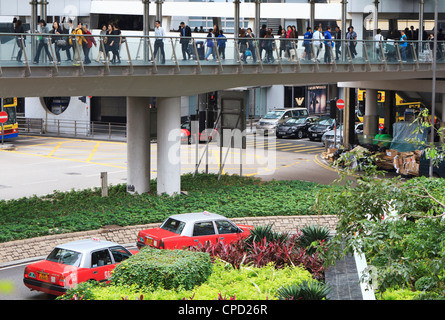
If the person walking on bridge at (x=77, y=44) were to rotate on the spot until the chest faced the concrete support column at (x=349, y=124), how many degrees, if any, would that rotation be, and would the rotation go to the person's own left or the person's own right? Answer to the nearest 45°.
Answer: approximately 45° to the person's own left

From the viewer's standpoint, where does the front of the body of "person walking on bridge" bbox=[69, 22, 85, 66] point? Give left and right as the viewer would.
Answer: facing to the right of the viewer

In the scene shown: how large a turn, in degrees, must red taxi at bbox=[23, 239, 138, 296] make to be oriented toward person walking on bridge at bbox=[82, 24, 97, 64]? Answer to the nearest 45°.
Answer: approximately 45° to its left

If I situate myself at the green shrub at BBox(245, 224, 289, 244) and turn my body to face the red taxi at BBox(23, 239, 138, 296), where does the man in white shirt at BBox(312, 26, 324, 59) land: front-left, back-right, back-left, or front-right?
back-right

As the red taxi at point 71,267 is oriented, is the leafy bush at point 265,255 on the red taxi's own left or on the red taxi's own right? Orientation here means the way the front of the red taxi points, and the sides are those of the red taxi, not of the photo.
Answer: on the red taxi's own right

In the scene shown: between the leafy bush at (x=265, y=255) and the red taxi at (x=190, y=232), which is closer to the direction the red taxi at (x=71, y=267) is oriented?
the red taxi

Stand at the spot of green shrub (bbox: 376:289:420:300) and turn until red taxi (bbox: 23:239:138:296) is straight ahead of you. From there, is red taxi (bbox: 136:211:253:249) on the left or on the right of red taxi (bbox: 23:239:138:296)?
right

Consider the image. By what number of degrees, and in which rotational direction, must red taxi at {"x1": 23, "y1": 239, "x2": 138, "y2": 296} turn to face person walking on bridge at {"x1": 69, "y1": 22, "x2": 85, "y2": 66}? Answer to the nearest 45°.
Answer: approximately 45° to its left

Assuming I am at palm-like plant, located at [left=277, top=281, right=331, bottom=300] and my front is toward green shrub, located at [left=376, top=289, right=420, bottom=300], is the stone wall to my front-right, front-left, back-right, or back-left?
back-left
